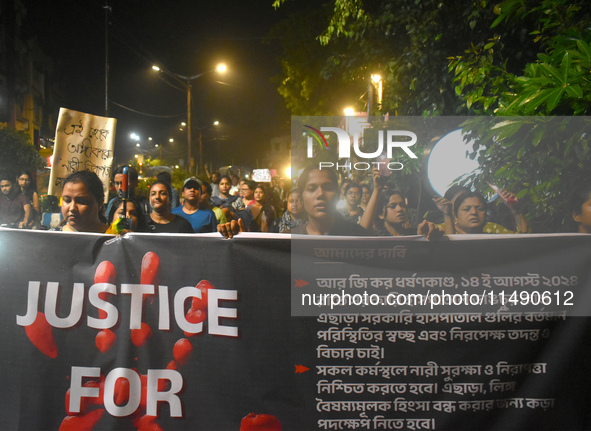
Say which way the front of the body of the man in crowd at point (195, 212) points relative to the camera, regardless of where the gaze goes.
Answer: toward the camera

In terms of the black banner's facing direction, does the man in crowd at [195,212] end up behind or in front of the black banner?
behind

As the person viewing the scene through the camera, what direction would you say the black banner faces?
facing the viewer

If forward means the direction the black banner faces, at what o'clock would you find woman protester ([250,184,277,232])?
The woman protester is roughly at 6 o'clock from the black banner.

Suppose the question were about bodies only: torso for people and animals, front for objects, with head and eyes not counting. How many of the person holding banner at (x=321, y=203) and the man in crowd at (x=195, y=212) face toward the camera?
2

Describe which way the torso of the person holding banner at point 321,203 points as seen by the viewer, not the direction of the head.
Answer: toward the camera
